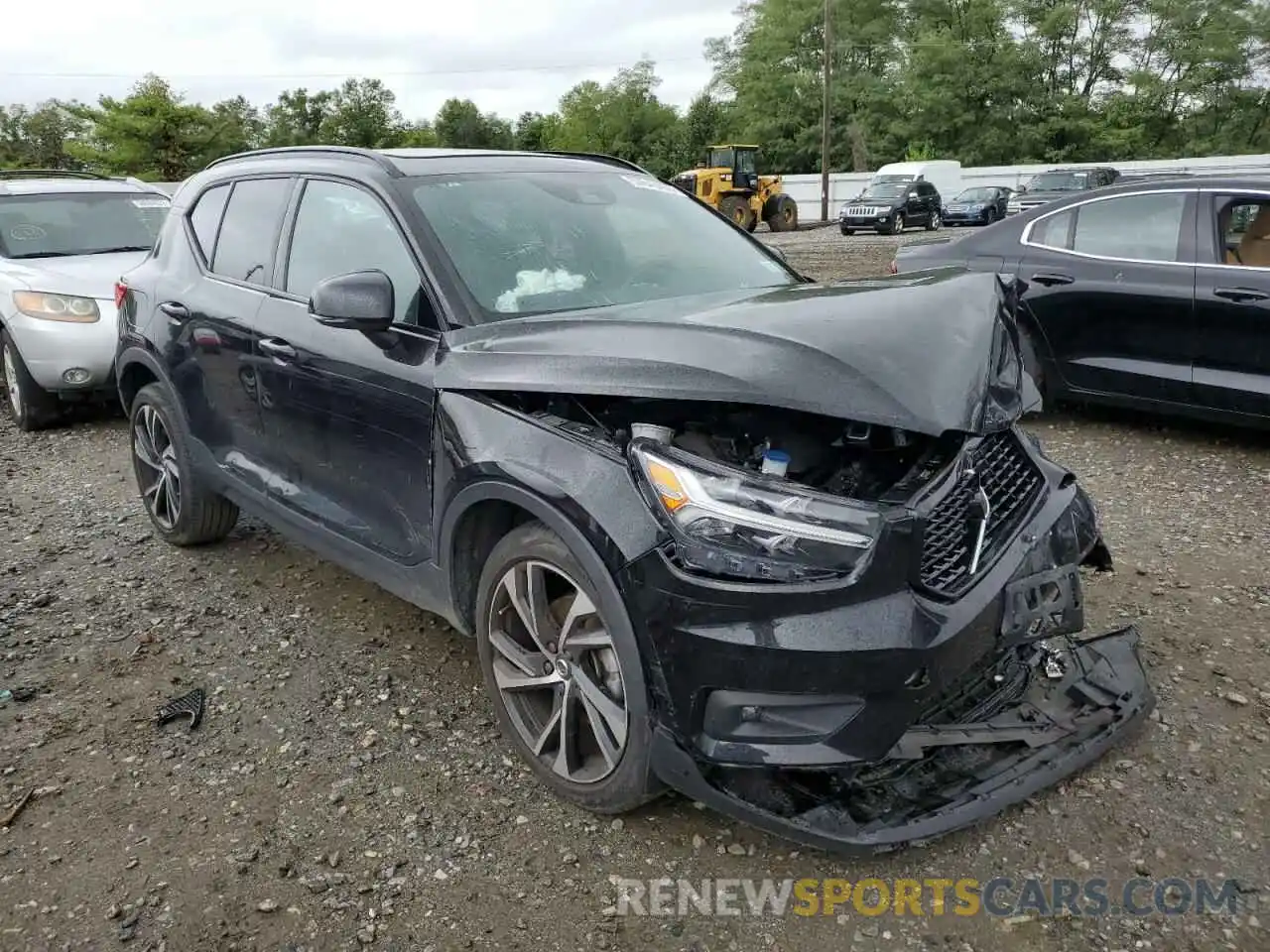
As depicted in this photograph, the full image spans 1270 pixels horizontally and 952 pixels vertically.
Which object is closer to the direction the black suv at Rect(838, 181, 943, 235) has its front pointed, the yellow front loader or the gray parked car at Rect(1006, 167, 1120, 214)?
the yellow front loader

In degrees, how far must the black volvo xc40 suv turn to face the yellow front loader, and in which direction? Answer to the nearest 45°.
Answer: approximately 135° to its left

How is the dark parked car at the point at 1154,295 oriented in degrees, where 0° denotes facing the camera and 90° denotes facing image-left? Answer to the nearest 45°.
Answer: approximately 270°

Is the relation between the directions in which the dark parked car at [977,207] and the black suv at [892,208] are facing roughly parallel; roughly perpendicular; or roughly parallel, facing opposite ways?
roughly parallel

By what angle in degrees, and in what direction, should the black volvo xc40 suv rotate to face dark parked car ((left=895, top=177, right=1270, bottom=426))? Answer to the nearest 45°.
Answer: approximately 90° to its left

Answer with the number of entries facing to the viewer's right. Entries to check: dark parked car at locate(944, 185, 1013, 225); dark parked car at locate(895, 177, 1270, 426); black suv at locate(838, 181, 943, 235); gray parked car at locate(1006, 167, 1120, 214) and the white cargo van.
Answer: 1

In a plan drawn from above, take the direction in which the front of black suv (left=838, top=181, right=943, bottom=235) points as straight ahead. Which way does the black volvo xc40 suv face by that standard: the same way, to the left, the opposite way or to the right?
to the left

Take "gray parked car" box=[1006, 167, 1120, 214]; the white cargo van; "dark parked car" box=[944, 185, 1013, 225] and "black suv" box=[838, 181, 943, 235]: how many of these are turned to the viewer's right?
0

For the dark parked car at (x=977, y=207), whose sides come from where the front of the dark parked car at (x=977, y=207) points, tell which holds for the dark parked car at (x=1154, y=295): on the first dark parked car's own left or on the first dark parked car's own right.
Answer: on the first dark parked car's own left

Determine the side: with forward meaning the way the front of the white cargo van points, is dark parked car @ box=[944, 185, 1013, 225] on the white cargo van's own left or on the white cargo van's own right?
on the white cargo van's own left

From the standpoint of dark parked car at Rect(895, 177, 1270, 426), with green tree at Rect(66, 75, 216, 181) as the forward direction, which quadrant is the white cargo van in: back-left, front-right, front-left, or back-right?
front-right

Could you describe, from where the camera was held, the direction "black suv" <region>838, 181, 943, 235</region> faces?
facing the viewer and to the left of the viewer

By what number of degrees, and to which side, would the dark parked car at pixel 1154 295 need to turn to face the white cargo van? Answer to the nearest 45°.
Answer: approximately 90° to its left

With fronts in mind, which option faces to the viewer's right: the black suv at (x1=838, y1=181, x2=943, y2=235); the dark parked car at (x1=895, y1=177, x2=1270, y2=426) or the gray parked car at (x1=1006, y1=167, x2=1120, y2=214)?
the dark parked car at (x1=895, y1=177, x2=1270, y2=426)

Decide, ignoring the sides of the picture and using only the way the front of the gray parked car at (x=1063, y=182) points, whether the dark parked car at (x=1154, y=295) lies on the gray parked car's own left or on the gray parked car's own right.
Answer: on the gray parked car's own left
